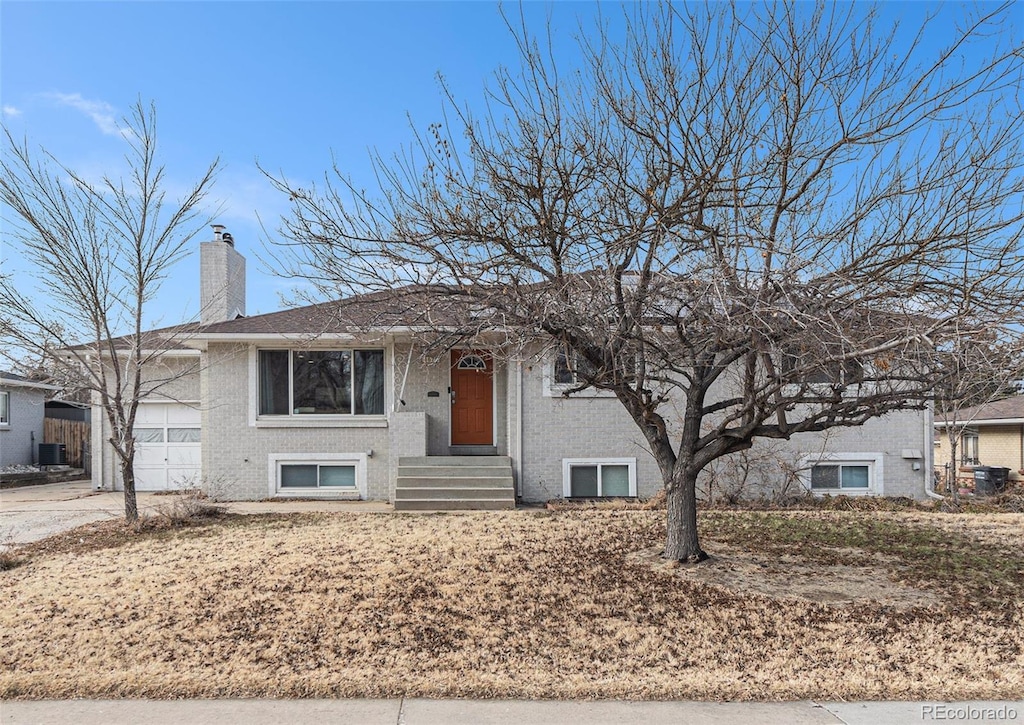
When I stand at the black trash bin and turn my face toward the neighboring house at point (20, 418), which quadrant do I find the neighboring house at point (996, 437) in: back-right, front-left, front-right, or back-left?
back-right

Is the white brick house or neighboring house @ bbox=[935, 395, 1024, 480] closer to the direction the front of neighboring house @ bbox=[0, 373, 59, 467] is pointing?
the white brick house

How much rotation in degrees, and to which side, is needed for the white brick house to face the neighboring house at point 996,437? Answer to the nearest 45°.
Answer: approximately 135° to its left

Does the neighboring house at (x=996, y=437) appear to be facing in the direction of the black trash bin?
yes

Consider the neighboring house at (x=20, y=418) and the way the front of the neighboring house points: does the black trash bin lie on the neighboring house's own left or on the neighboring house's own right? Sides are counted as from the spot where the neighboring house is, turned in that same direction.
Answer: on the neighboring house's own left
